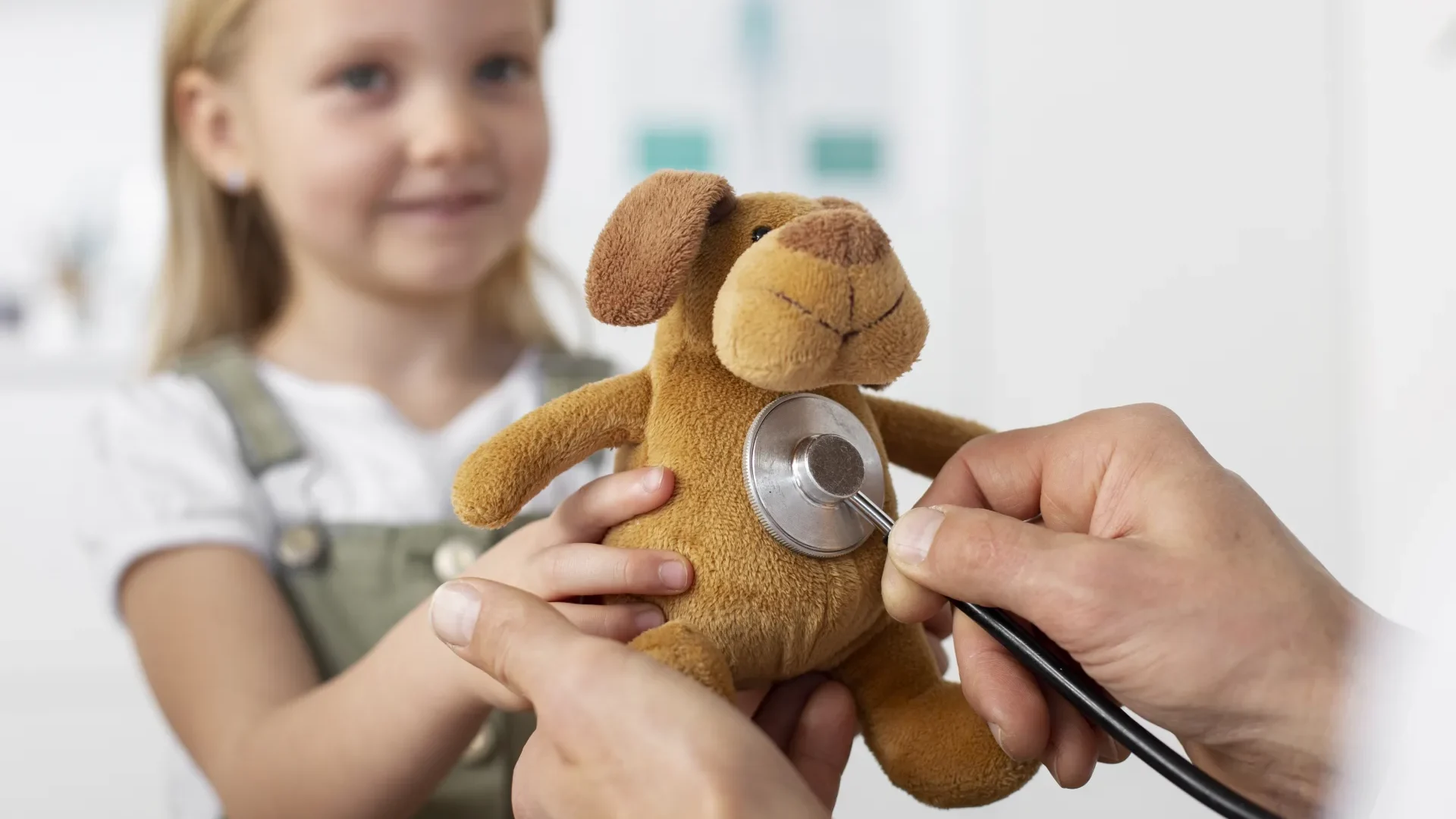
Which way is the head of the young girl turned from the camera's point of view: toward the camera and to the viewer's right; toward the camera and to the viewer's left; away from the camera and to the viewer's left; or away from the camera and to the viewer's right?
toward the camera and to the viewer's right

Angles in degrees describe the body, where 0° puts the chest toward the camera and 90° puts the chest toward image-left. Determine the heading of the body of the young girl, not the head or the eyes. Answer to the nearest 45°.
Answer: approximately 315°

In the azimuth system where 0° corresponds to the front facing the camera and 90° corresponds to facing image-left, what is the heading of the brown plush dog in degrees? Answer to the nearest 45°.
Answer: approximately 315°
